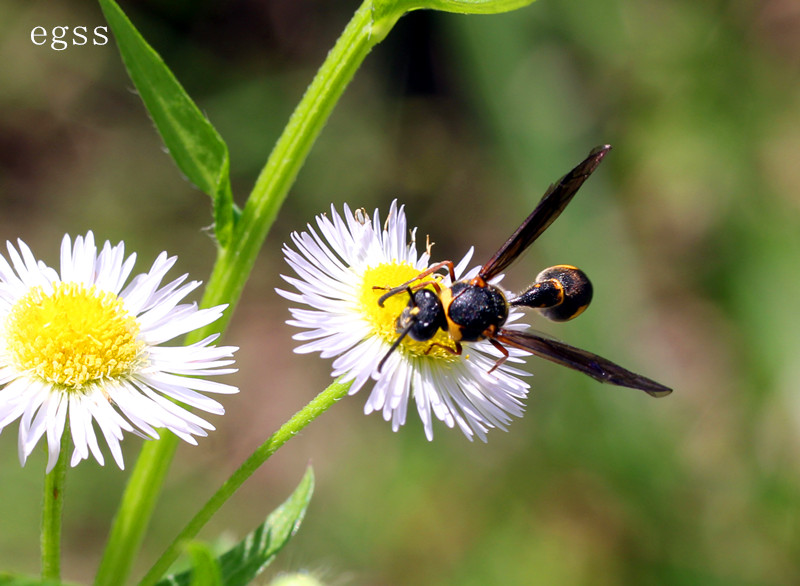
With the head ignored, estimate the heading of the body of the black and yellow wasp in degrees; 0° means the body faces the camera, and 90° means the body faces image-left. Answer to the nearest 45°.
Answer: approximately 90°

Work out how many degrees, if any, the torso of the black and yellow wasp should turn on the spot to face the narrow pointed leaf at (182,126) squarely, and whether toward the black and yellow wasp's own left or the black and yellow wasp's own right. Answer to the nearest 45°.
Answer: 0° — it already faces it

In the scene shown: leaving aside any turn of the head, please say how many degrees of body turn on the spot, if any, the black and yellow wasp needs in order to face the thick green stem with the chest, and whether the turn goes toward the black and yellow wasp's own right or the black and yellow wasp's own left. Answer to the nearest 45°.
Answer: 0° — it already faces it

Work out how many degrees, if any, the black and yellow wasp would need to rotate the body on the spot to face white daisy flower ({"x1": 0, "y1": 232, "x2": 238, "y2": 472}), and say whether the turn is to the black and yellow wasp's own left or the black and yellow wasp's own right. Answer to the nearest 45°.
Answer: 0° — it already faces it
